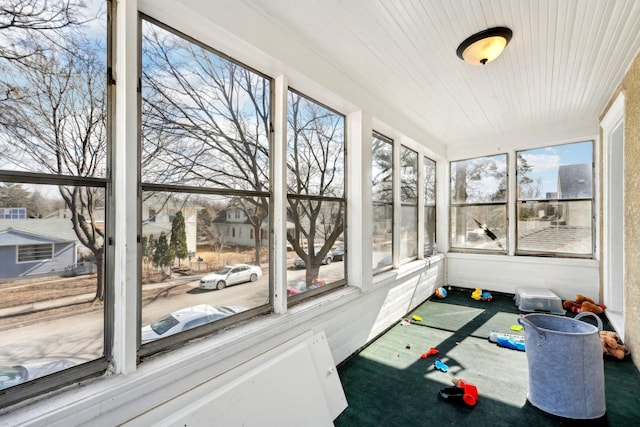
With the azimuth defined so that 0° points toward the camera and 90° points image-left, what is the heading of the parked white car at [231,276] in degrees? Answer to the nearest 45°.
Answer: approximately 45°

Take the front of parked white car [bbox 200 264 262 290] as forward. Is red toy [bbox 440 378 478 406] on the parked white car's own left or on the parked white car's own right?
on the parked white car's own left
